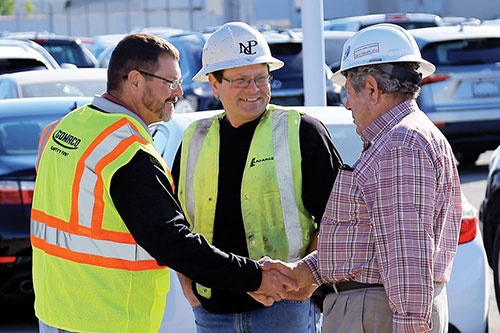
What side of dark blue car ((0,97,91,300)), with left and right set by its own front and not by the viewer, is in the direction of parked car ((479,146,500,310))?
right

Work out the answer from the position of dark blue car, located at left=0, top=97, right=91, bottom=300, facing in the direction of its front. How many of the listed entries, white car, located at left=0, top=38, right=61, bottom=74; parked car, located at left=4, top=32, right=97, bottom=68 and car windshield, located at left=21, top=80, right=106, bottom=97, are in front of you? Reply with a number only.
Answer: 3

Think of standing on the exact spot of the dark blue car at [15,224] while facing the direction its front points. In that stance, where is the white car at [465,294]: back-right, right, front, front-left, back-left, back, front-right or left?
back-right

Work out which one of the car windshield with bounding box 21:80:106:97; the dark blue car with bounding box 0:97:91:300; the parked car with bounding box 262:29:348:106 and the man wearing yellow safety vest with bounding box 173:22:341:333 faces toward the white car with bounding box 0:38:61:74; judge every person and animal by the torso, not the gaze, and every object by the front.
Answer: the dark blue car

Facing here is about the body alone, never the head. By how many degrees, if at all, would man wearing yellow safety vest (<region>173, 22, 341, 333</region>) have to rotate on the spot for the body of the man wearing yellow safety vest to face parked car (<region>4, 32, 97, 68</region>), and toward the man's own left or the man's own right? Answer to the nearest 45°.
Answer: approximately 180°
